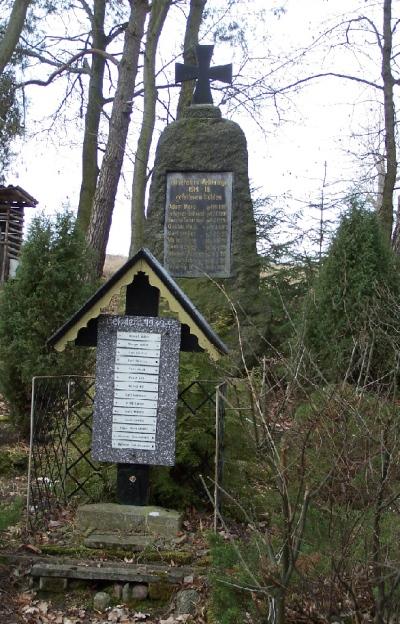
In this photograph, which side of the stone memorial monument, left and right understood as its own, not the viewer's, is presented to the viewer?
front

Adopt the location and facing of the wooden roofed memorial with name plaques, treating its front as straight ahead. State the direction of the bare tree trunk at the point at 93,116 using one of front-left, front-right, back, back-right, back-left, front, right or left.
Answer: back

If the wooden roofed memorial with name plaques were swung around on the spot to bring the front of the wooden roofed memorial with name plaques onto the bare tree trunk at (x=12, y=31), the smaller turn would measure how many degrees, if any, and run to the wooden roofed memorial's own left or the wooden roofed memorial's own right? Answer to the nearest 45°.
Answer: approximately 180°

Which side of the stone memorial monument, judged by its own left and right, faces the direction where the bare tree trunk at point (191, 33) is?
back

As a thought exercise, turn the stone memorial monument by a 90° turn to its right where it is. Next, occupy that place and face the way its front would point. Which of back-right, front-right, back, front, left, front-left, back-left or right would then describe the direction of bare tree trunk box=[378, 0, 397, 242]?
back-right

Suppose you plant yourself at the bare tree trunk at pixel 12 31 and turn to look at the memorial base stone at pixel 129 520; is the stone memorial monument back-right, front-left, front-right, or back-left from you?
front-left

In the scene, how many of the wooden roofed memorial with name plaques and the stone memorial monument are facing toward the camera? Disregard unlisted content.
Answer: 2

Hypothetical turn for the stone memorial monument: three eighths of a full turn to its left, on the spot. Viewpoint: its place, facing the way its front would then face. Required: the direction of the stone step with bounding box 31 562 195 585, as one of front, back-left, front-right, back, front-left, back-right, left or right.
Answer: back-right

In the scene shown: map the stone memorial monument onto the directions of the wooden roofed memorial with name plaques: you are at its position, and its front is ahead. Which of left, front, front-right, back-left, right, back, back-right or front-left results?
back

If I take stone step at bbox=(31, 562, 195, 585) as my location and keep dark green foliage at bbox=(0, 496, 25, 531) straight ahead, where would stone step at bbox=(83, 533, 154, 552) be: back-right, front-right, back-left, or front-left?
front-right

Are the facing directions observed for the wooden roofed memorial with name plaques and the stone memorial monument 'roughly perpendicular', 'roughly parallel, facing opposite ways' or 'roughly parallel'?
roughly parallel
